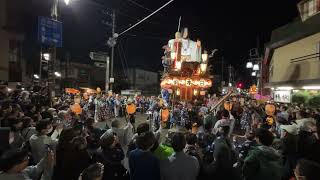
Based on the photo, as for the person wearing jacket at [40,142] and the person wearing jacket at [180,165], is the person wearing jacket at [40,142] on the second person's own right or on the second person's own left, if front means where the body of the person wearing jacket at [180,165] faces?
on the second person's own left

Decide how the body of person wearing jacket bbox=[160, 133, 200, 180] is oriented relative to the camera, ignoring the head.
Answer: away from the camera

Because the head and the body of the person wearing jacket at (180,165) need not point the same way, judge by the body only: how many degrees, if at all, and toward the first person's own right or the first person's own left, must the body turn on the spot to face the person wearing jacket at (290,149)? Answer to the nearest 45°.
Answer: approximately 45° to the first person's own right

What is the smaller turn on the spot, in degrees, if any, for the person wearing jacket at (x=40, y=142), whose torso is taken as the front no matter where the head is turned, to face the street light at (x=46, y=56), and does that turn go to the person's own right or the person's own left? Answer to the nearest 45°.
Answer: approximately 45° to the person's own left

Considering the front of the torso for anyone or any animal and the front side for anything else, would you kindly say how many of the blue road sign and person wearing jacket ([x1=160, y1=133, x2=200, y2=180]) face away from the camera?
1

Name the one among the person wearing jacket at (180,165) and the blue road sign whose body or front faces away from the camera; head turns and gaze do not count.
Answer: the person wearing jacket

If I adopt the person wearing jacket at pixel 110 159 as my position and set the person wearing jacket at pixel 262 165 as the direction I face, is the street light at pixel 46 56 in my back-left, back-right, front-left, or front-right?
back-left
